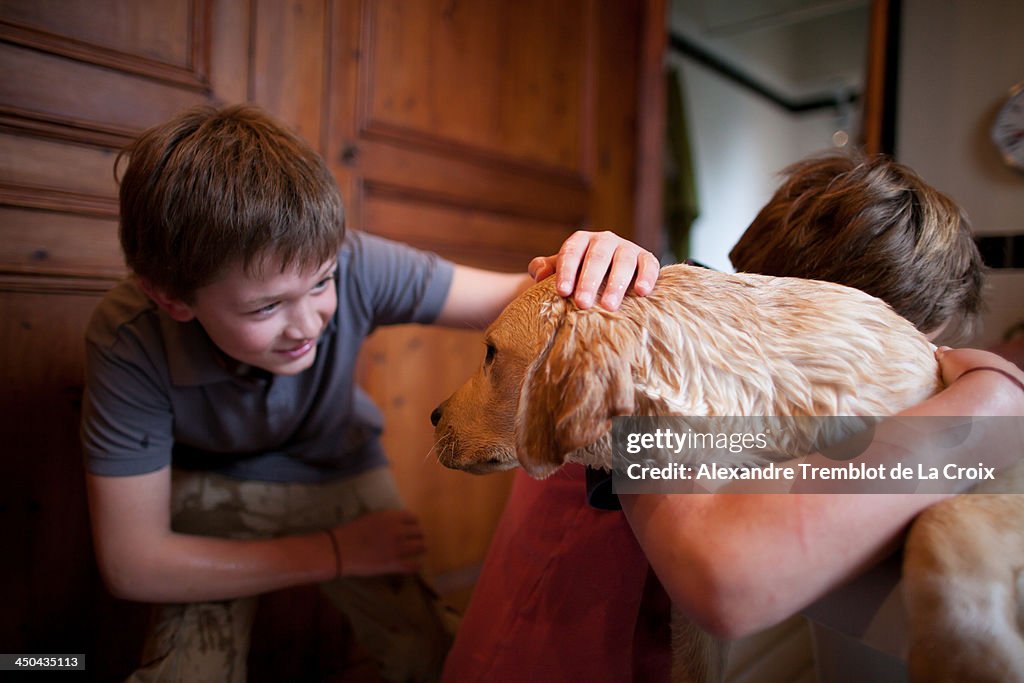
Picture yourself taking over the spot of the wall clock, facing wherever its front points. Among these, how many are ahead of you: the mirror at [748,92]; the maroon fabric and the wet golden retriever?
2

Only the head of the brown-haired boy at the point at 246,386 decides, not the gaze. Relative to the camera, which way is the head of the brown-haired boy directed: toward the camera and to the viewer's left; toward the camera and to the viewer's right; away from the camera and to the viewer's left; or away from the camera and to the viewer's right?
toward the camera and to the viewer's right

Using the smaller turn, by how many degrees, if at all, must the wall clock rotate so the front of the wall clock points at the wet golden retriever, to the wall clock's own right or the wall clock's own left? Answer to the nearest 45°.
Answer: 0° — it already faces it

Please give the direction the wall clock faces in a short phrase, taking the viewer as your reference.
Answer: facing the viewer

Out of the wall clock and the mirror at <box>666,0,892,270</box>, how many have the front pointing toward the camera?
2

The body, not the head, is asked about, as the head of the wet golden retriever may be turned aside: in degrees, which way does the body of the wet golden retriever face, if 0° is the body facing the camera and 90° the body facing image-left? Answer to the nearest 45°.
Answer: approximately 90°

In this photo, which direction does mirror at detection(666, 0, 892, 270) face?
toward the camera

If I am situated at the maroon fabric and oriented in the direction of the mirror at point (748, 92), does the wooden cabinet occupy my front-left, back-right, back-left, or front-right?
front-left

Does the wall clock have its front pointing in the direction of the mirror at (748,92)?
no

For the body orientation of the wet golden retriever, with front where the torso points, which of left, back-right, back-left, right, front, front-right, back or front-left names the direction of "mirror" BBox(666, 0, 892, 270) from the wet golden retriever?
right

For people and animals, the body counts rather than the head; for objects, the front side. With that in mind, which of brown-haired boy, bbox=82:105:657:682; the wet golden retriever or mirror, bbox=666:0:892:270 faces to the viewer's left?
the wet golden retriever

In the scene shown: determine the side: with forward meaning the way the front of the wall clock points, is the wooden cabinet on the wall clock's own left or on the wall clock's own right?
on the wall clock's own right

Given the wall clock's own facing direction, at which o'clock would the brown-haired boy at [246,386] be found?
The brown-haired boy is roughly at 1 o'clock from the wall clock.

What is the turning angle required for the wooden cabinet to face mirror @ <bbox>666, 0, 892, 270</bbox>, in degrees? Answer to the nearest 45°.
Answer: approximately 90° to its left

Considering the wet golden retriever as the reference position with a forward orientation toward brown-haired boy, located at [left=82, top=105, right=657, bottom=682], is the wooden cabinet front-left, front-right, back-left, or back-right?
front-right

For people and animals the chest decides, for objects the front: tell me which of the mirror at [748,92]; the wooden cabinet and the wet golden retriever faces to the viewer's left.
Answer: the wet golden retriever
